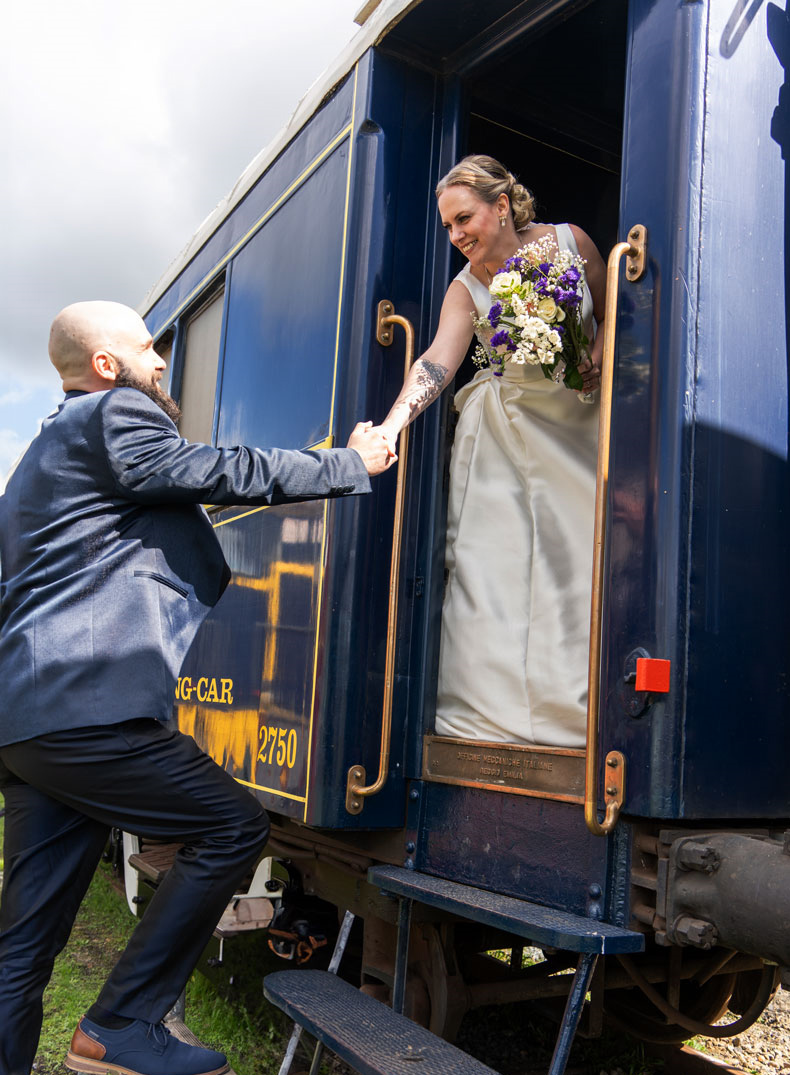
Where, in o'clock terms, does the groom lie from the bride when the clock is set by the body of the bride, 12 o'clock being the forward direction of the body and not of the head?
The groom is roughly at 12 o'clock from the bride.

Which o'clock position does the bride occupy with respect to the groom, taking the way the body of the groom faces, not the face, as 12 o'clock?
The bride is roughly at 11 o'clock from the groom.

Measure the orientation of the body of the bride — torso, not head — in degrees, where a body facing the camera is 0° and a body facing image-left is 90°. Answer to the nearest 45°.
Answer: approximately 45°

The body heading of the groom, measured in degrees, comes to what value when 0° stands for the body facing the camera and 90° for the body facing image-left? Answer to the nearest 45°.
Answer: approximately 270°

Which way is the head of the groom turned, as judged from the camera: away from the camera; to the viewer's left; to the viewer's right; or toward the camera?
to the viewer's right

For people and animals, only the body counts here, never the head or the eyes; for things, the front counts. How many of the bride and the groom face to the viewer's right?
1
